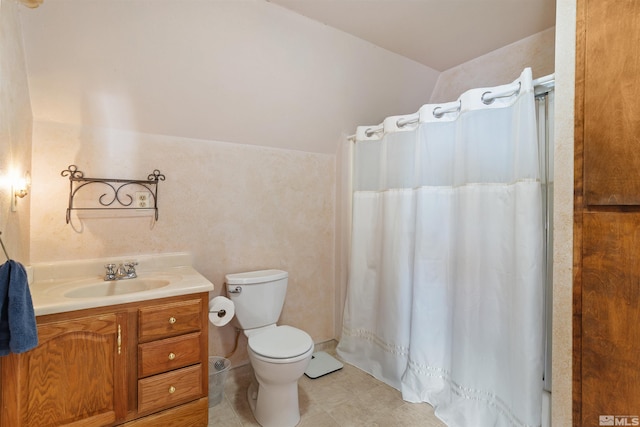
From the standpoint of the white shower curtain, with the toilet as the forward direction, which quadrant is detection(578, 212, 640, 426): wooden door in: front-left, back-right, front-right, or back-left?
back-left

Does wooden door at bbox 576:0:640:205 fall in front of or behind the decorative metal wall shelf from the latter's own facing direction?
in front

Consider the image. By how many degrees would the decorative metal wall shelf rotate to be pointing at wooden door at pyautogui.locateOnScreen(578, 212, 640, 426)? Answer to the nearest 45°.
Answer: approximately 45° to its left

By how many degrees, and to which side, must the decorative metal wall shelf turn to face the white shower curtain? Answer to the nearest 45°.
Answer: approximately 45° to its left

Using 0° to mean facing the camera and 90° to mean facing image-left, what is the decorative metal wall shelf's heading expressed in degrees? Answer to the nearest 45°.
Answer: approximately 0°

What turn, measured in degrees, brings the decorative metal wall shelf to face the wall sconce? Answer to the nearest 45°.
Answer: approximately 45° to its right

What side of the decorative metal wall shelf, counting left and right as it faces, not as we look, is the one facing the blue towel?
front
